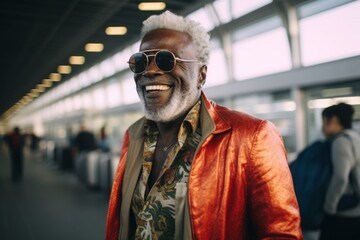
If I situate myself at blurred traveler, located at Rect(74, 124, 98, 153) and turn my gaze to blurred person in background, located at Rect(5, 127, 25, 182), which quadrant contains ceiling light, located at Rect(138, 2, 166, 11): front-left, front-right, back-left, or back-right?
back-left

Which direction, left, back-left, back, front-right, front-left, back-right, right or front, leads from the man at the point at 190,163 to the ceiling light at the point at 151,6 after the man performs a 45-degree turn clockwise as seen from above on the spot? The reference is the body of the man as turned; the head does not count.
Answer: right

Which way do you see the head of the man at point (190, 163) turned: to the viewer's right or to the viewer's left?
to the viewer's left

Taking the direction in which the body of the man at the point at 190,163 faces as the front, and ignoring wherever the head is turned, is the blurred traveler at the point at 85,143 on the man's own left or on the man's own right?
on the man's own right

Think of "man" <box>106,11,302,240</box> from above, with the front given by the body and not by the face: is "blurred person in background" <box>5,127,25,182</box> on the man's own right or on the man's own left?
on the man's own right

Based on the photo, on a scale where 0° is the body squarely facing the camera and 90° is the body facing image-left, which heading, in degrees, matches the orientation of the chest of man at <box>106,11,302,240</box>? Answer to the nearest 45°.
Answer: approximately 45°

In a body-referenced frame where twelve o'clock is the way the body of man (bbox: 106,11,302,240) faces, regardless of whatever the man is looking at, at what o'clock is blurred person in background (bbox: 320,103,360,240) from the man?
The blurred person in background is roughly at 6 o'clock from the man.
